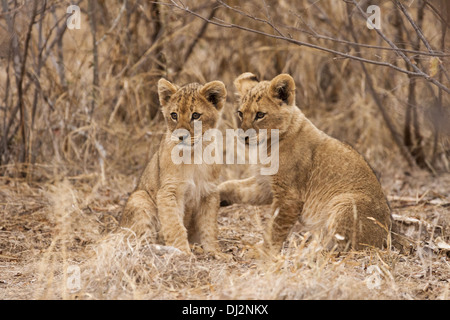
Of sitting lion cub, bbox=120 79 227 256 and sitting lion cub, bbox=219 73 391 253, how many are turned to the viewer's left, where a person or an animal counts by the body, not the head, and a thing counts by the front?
1

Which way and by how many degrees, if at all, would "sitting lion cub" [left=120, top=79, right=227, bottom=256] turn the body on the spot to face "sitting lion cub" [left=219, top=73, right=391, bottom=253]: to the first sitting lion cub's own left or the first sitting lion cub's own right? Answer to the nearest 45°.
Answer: approximately 45° to the first sitting lion cub's own left

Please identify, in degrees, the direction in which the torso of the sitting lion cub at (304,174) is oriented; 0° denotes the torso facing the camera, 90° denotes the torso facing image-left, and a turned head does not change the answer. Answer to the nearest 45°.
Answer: approximately 90°

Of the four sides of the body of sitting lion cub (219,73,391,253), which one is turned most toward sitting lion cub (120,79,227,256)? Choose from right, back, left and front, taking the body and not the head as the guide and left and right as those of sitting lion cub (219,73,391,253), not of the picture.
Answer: front

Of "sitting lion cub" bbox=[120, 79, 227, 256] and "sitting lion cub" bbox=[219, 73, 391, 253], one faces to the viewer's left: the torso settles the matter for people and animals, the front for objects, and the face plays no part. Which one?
"sitting lion cub" bbox=[219, 73, 391, 253]

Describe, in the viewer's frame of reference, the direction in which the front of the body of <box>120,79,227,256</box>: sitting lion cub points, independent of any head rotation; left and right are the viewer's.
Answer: facing the viewer and to the right of the viewer
